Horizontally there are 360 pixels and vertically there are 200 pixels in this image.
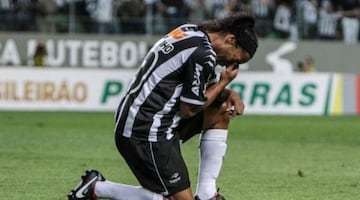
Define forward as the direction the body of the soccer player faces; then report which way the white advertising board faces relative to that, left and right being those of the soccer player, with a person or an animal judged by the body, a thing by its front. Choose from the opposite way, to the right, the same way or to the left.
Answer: to the right

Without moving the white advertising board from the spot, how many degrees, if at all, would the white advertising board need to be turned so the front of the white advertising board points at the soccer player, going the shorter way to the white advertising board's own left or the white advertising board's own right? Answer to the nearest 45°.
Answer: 0° — it already faces them

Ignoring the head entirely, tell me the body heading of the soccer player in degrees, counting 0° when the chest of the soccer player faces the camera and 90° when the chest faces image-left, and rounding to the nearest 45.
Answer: approximately 270°

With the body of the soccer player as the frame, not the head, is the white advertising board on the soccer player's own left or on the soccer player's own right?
on the soccer player's own left

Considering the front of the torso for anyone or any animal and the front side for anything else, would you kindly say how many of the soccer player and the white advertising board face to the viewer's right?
1

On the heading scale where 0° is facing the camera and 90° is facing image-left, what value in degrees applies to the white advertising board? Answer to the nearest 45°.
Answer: approximately 0°
